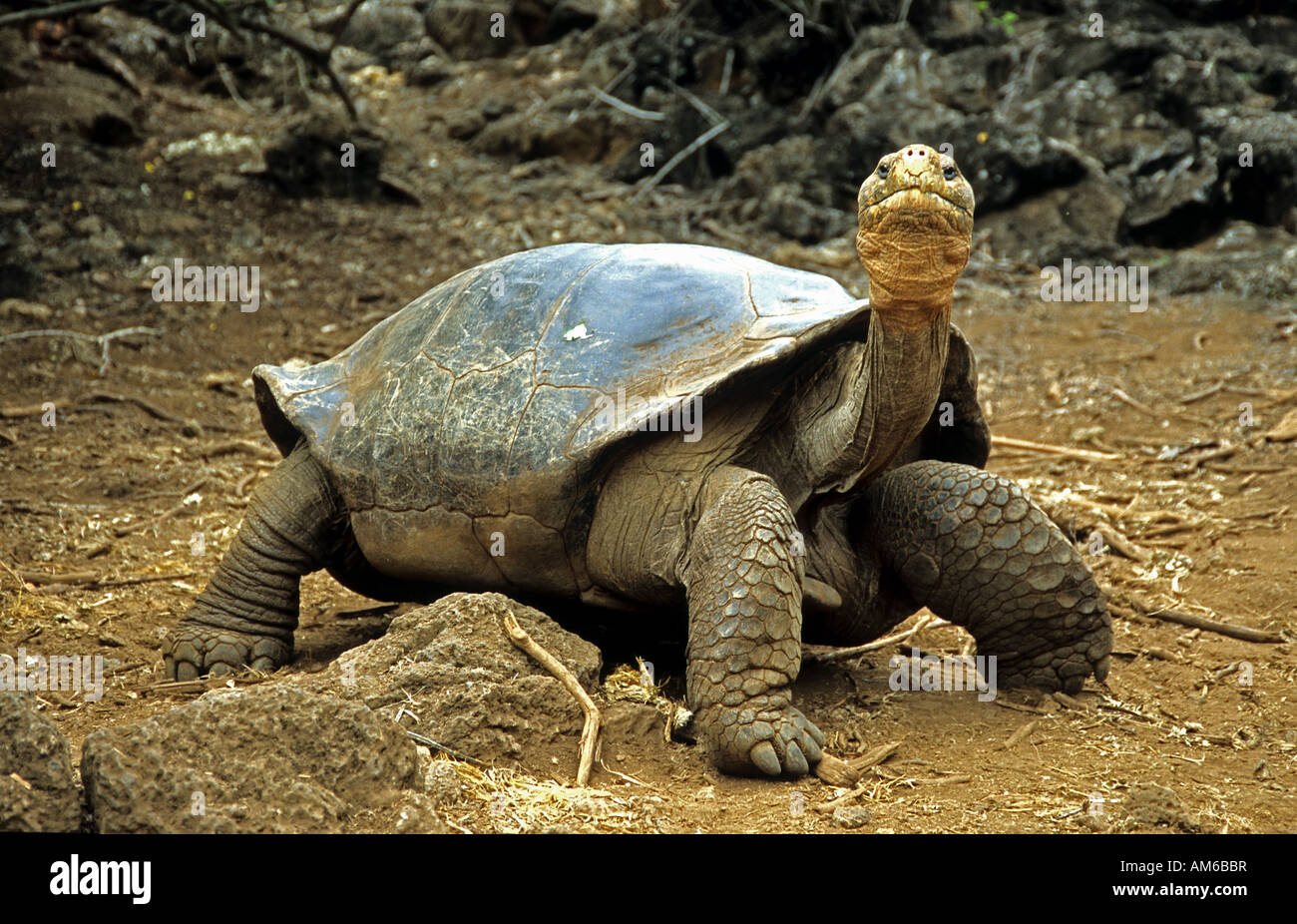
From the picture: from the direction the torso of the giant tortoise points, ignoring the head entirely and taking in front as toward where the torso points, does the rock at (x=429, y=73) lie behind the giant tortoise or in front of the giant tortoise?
behind

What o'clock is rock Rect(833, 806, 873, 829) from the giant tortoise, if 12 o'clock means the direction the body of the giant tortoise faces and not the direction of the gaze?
The rock is roughly at 1 o'clock from the giant tortoise.

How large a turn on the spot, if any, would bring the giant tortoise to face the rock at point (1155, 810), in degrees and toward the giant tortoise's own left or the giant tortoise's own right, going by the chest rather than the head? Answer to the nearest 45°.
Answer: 0° — it already faces it

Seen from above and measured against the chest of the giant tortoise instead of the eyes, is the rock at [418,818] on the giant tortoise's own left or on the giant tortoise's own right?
on the giant tortoise's own right

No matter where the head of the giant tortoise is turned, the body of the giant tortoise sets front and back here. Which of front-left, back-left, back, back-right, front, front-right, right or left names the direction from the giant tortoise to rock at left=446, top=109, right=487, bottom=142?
back-left

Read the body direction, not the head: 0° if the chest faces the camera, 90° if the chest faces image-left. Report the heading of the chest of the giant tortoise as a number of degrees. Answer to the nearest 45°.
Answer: approximately 315°

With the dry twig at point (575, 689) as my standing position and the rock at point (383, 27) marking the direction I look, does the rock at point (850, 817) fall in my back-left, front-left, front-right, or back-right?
back-right
